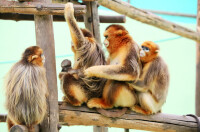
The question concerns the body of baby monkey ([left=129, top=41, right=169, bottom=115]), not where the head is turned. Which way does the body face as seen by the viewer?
to the viewer's left

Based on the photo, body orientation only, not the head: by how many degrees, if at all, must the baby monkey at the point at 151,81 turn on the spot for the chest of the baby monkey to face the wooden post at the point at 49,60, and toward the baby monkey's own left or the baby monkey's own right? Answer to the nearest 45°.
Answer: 0° — it already faces it

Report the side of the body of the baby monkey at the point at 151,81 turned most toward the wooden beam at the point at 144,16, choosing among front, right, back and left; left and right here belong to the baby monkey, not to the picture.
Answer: right

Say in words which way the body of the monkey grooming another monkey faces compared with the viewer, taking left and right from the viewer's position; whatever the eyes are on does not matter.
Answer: facing to the left of the viewer

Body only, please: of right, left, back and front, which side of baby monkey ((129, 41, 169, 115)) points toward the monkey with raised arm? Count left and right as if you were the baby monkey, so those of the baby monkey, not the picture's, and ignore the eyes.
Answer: front

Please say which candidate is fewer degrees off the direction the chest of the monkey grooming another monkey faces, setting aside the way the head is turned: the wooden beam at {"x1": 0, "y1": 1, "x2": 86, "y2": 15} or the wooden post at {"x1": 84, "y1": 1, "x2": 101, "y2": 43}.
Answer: the wooden beam
